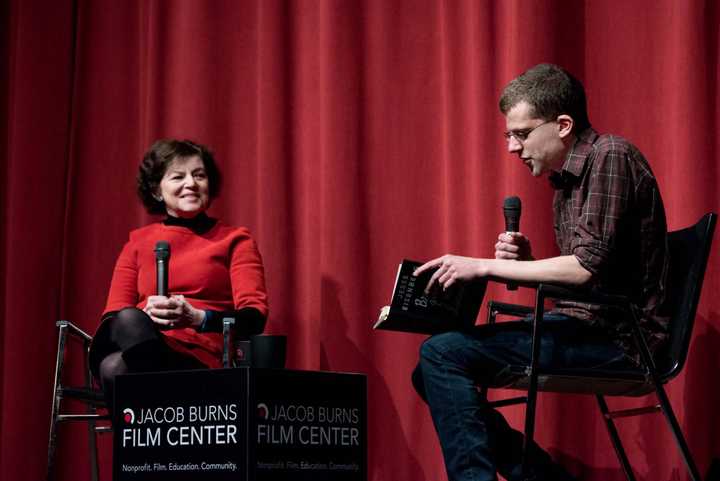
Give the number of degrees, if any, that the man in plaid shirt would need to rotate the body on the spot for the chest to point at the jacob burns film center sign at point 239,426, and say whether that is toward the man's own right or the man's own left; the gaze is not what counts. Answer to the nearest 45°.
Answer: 0° — they already face it

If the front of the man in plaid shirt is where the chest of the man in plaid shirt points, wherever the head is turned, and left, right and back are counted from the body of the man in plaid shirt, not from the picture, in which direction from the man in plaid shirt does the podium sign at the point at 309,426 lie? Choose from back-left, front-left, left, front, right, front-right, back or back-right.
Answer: front

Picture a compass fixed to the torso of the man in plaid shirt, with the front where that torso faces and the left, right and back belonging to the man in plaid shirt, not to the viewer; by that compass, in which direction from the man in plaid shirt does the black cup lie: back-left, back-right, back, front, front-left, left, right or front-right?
front

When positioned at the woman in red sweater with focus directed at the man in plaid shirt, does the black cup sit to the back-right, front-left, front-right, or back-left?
front-right

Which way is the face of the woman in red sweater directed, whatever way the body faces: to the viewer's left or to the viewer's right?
to the viewer's right

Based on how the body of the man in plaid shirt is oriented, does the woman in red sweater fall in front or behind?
in front

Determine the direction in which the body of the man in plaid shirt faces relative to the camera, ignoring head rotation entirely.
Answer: to the viewer's left

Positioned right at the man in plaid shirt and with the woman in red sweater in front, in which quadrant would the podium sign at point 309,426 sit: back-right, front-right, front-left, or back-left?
front-left
